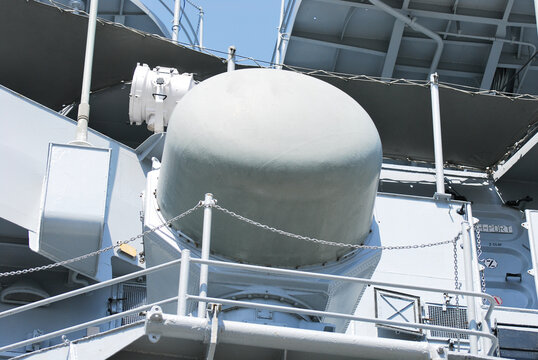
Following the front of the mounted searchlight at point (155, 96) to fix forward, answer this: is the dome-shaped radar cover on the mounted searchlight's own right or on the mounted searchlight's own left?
on the mounted searchlight's own left

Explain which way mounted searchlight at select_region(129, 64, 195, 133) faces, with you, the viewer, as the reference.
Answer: facing to the left of the viewer
